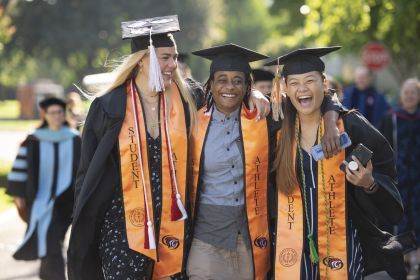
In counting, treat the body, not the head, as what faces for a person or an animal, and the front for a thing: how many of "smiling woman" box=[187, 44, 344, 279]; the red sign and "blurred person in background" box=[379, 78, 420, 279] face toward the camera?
3

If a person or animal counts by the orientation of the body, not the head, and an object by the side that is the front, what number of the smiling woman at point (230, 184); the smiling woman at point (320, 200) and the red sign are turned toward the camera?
3

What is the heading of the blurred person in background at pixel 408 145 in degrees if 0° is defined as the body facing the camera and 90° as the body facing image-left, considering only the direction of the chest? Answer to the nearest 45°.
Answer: approximately 0°

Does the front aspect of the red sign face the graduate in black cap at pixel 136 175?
yes

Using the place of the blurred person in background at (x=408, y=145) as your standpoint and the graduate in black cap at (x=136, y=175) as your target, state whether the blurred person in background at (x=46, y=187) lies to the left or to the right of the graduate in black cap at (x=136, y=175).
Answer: right

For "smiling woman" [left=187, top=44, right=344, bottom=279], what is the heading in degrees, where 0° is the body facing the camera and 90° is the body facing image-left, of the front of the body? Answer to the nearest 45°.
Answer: approximately 0°

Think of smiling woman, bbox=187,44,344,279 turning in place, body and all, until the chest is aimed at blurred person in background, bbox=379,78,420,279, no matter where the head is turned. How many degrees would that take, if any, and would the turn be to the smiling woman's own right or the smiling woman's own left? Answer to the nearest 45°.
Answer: approximately 135° to the smiling woman's own left
